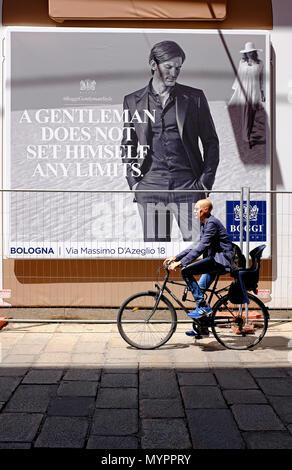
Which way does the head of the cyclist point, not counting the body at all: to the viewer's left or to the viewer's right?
to the viewer's left

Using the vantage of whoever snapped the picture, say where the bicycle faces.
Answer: facing to the left of the viewer

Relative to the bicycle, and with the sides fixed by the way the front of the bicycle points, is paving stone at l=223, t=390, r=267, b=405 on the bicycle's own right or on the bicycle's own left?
on the bicycle's own left

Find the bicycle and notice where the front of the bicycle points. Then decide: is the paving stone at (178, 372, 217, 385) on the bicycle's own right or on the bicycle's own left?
on the bicycle's own left

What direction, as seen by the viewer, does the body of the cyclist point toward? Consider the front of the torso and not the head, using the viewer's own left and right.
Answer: facing to the left of the viewer

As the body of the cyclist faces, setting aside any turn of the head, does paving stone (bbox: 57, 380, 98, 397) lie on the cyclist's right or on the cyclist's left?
on the cyclist's left

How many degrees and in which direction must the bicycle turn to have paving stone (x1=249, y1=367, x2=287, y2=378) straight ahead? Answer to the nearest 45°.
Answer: approximately 135° to its left
